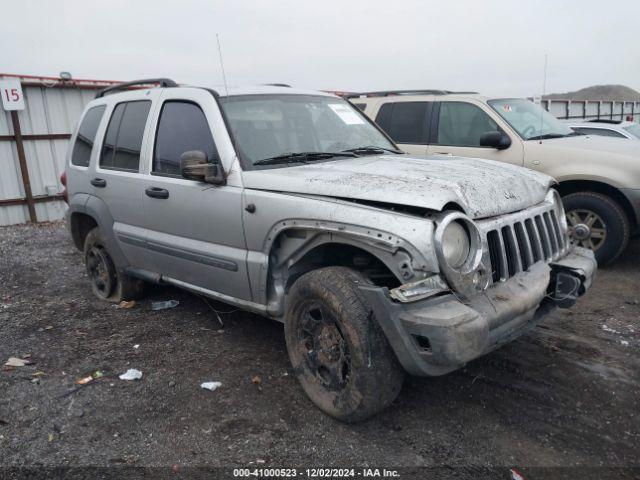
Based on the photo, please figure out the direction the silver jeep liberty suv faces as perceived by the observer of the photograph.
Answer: facing the viewer and to the right of the viewer

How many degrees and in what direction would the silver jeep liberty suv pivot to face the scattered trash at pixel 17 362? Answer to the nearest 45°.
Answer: approximately 135° to its right

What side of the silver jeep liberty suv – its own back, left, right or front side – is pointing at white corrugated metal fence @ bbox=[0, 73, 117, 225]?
back

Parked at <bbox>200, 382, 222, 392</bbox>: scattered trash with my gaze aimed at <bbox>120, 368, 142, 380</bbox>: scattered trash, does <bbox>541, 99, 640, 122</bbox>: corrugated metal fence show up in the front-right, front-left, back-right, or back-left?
back-right

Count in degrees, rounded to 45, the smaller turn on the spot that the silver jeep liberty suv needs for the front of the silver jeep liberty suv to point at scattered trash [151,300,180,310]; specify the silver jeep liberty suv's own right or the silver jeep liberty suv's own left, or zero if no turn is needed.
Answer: approximately 180°

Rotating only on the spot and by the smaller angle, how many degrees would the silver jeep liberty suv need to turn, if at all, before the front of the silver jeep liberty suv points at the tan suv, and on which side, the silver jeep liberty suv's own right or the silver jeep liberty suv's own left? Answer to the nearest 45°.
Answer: approximately 90° to the silver jeep liberty suv's own left

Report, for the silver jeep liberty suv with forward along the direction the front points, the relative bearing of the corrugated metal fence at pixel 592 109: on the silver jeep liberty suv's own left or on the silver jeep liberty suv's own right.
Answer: on the silver jeep liberty suv's own left

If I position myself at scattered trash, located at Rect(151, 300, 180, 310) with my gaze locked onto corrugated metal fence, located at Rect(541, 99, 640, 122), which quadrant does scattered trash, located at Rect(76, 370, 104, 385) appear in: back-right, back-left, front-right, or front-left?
back-right
